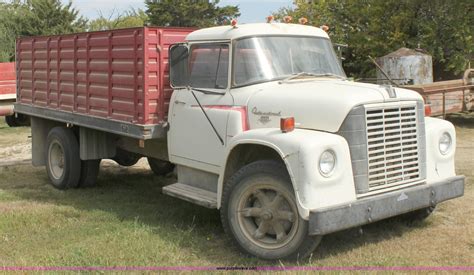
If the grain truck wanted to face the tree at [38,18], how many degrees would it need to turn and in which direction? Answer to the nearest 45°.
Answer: approximately 135° to its left

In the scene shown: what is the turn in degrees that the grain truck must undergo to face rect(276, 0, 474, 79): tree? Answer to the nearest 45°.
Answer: approximately 135° to its left

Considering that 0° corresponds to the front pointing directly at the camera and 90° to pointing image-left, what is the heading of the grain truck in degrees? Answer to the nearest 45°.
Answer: approximately 315°
